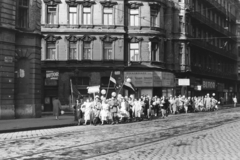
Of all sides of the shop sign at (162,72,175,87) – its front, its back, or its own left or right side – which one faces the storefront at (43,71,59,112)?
right

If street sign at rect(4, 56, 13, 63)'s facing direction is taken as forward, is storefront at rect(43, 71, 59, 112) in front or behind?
behind

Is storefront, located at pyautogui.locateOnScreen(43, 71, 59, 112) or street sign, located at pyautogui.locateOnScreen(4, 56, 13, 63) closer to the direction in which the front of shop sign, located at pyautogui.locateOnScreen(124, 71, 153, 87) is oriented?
the street sign

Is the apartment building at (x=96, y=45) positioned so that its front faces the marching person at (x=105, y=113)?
yes

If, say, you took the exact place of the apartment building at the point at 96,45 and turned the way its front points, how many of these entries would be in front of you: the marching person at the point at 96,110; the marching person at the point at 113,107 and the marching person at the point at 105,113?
3

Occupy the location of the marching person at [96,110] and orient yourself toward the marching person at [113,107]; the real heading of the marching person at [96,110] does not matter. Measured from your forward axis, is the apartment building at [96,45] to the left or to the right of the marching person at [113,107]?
left
